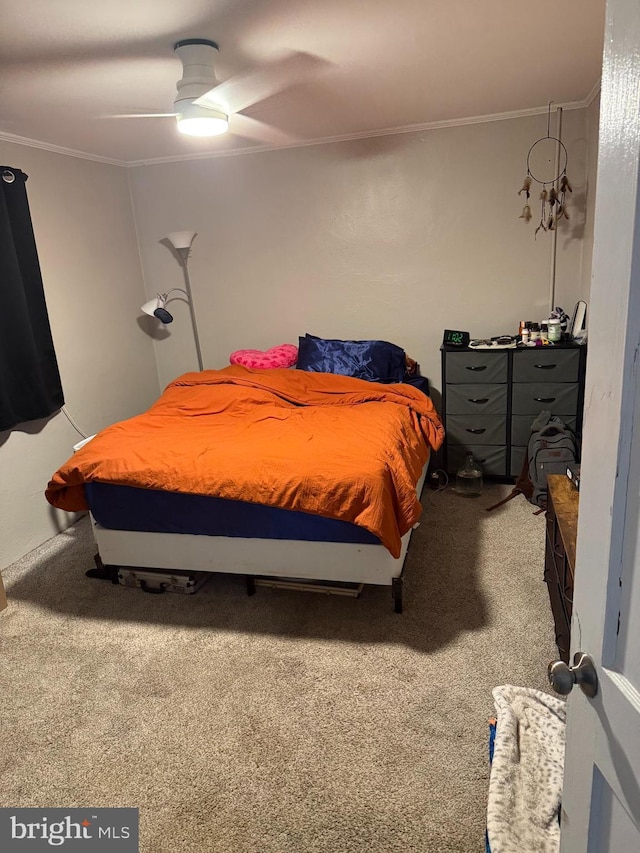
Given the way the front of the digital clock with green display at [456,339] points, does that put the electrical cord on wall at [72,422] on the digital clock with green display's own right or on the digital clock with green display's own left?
on the digital clock with green display's own right

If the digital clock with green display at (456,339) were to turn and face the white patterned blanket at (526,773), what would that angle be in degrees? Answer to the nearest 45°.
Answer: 0° — it already faces it

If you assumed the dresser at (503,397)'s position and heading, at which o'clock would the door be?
The door is roughly at 12 o'clock from the dresser.

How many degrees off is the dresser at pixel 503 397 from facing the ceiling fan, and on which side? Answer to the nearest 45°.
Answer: approximately 45° to its right

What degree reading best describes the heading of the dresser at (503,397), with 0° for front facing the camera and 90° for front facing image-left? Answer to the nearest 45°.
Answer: approximately 0°

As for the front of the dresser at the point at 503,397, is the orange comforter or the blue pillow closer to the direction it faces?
the orange comforter

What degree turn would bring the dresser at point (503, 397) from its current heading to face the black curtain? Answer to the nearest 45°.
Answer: approximately 45° to its right

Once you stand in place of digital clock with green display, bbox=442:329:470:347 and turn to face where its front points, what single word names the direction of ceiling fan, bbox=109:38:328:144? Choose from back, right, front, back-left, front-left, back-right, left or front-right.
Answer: front-right

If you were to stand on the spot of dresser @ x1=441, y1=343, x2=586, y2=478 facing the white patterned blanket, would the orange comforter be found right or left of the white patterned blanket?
right

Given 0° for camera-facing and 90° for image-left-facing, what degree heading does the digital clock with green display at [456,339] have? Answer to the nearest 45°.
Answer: approximately 0°

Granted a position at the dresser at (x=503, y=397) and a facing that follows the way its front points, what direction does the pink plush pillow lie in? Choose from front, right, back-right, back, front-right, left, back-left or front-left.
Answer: right

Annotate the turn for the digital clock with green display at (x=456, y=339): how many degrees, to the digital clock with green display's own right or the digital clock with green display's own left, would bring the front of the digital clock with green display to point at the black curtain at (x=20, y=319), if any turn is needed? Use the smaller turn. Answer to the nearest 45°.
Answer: approximately 45° to the digital clock with green display's own right

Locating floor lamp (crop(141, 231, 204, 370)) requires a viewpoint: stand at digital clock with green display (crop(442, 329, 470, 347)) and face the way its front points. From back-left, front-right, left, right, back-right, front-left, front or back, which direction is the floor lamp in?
right

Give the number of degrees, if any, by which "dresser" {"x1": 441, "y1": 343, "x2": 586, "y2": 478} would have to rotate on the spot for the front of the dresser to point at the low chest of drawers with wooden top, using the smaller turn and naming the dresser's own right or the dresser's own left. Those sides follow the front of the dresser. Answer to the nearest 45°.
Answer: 0° — it already faces it

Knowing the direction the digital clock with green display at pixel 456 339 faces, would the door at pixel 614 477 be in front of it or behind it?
in front
